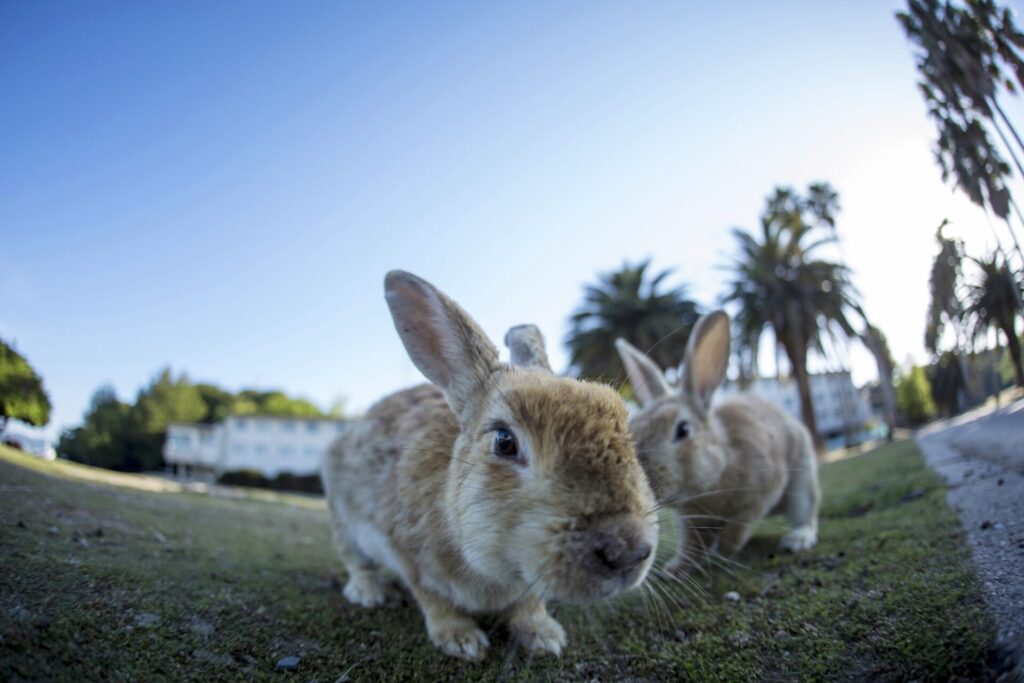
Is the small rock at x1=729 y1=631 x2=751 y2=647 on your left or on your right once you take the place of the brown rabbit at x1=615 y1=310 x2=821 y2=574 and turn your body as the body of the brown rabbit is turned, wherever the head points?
on your left

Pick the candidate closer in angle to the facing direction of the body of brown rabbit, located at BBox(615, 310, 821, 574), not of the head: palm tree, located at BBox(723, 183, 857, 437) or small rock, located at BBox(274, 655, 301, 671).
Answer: the small rock

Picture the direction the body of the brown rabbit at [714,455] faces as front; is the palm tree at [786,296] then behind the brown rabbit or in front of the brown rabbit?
behind

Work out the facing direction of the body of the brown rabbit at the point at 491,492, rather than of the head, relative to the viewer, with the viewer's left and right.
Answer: facing the viewer and to the right of the viewer

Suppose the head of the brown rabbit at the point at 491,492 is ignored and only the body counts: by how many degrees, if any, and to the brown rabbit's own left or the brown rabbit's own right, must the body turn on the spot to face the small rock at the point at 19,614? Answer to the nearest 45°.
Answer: approximately 90° to the brown rabbit's own right

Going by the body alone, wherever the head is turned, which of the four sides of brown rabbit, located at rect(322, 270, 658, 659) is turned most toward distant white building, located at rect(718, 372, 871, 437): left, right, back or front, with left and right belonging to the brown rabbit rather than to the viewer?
left

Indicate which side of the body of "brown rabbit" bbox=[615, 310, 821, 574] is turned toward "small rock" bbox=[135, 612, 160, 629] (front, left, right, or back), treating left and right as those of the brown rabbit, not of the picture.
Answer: front

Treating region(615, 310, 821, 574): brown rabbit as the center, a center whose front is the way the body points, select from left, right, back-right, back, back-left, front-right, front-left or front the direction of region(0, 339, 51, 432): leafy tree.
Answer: front

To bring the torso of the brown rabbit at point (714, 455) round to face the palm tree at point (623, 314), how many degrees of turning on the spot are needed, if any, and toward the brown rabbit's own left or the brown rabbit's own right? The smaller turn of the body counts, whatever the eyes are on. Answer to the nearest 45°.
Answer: approximately 135° to the brown rabbit's own right

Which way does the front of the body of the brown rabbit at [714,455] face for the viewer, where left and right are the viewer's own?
facing the viewer and to the left of the viewer

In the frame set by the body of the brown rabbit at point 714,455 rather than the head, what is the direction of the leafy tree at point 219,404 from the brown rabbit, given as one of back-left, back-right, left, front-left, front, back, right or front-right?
right
